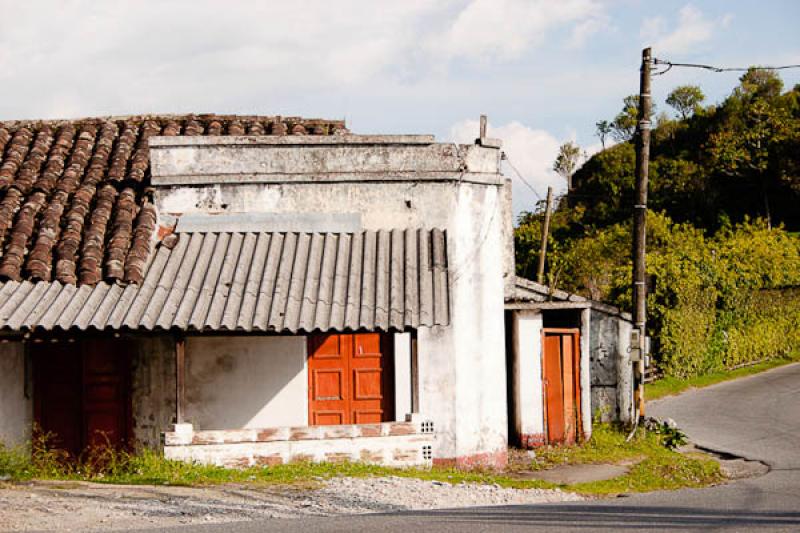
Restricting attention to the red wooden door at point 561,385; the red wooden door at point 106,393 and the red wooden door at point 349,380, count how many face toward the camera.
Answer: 3

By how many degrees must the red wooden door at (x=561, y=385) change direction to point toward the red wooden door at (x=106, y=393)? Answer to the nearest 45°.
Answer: approximately 45° to its right

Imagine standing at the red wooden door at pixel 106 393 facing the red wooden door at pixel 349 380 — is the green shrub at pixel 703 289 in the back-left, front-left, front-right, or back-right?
front-left

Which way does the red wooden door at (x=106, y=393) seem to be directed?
toward the camera

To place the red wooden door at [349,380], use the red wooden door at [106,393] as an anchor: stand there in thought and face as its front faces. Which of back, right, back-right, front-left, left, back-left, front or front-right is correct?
left

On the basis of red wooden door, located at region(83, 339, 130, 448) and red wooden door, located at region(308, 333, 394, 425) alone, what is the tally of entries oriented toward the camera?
2

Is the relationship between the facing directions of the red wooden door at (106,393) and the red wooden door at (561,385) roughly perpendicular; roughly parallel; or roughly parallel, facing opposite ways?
roughly parallel

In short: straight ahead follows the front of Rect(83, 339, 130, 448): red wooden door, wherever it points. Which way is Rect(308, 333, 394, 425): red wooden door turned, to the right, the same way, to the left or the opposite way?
the same way

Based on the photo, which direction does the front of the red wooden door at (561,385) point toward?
toward the camera

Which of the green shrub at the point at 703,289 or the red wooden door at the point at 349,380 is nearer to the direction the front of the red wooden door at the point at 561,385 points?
the red wooden door

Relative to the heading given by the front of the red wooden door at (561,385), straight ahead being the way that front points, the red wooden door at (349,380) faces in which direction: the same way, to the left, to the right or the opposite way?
the same way

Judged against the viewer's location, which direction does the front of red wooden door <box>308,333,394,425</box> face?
facing the viewer

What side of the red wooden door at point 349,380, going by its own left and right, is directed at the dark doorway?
right

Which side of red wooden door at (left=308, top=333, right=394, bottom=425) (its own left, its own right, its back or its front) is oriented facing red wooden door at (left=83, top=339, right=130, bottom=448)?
right
